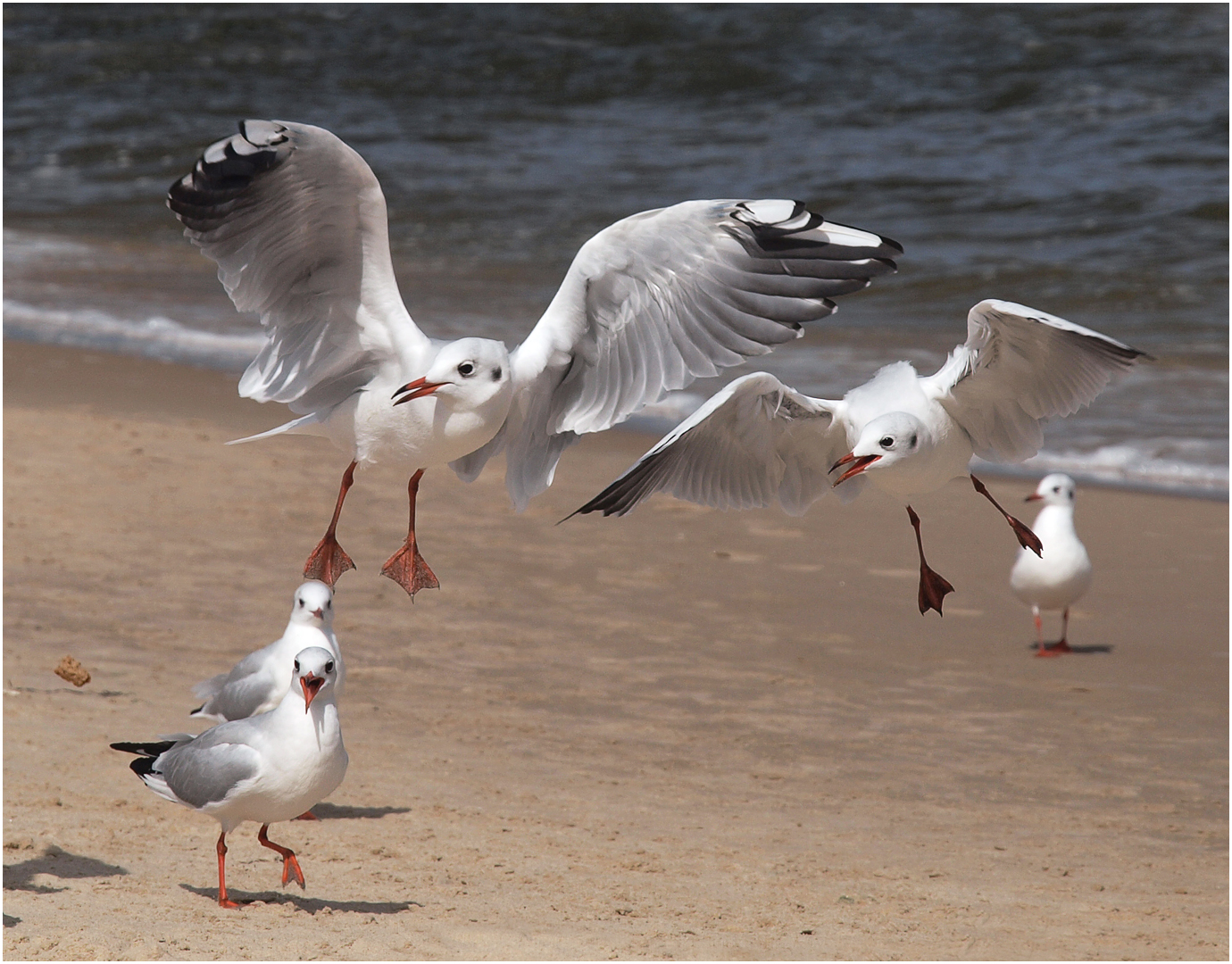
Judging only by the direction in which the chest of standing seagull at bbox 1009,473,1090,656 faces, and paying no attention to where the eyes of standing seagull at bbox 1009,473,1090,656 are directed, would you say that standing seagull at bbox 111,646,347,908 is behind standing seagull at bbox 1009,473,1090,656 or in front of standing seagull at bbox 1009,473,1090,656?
in front

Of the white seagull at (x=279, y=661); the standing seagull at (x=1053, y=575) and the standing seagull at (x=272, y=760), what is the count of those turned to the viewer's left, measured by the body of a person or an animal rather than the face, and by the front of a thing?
0

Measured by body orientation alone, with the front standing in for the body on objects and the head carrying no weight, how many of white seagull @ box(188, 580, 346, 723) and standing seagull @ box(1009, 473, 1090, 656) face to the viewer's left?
0

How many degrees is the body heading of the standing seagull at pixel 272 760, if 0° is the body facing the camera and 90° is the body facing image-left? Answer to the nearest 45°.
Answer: approximately 315°

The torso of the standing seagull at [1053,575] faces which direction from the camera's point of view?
toward the camera

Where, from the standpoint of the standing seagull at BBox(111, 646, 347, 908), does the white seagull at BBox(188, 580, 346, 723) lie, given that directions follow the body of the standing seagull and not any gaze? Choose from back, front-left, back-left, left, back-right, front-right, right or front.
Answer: back-left

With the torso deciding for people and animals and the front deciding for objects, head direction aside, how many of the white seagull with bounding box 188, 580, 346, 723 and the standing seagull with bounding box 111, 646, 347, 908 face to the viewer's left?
0

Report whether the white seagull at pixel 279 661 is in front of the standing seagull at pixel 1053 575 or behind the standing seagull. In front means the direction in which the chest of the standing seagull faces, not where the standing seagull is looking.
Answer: in front

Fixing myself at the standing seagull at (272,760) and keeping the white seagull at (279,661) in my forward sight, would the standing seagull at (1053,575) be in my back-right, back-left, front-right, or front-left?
front-right

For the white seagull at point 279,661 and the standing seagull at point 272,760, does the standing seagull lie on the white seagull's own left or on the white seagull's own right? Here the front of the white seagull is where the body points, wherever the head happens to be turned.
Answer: on the white seagull's own right
